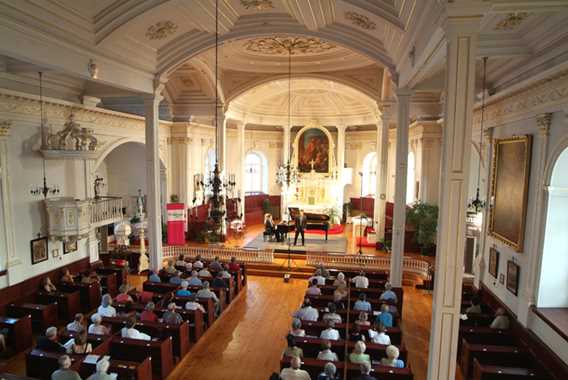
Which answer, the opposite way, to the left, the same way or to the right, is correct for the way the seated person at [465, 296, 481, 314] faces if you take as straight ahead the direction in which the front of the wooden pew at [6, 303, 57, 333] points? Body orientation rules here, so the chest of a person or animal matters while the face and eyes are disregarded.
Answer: the same way

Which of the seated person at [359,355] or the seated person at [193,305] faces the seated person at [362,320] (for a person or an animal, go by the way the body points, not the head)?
the seated person at [359,355]

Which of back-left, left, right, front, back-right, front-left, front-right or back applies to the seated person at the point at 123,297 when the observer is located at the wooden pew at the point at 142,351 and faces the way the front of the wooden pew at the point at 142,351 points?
front-left

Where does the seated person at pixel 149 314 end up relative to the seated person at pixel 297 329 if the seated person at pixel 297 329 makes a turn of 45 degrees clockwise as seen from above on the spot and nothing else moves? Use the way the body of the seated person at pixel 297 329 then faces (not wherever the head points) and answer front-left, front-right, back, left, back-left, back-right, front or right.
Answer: back-left

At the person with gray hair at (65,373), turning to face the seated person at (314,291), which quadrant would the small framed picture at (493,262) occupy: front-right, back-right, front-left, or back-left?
front-right

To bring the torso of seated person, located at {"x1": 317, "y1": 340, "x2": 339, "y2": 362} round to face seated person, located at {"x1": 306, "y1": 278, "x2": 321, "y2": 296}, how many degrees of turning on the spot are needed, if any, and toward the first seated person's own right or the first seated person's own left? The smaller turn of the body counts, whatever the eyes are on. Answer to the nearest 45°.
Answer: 0° — they already face them

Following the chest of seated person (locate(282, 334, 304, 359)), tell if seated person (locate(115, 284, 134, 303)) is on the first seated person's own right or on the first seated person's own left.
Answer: on the first seated person's own left

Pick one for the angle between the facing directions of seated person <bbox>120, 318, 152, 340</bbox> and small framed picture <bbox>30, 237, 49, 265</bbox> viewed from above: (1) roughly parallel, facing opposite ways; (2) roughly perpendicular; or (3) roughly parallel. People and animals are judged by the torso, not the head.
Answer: roughly perpendicular

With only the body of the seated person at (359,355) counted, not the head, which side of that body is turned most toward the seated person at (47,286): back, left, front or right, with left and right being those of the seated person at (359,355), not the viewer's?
left

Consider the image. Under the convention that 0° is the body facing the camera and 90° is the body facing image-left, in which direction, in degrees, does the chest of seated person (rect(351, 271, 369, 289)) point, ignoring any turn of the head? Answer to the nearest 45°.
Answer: approximately 180°

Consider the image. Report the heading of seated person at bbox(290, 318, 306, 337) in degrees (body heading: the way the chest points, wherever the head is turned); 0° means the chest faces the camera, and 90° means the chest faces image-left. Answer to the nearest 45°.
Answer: approximately 180°

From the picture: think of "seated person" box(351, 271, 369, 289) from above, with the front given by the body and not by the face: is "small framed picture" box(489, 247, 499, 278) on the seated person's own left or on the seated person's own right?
on the seated person's own right

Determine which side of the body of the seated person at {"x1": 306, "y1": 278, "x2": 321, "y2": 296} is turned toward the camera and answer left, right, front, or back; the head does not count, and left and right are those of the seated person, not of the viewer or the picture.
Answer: back

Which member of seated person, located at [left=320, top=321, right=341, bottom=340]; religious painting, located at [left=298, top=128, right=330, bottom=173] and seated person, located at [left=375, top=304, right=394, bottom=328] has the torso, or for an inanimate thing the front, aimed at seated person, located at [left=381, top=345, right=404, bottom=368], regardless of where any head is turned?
the religious painting

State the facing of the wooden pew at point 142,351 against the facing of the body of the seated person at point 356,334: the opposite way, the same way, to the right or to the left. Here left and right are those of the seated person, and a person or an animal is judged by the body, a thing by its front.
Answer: the same way

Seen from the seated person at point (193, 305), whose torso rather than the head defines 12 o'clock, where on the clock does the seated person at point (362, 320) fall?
the seated person at point (362, 320) is roughly at 4 o'clock from the seated person at point (193, 305).

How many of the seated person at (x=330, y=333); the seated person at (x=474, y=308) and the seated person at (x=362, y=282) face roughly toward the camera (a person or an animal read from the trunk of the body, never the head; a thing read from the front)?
0

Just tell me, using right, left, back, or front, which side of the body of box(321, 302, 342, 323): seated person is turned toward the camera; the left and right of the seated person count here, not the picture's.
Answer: back

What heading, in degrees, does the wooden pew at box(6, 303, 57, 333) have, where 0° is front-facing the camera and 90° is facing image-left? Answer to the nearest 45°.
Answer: approximately 225°

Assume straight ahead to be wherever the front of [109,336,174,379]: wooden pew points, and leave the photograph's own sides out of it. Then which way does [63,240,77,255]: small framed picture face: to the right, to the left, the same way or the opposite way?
to the right

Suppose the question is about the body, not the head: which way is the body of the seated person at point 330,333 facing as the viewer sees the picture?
away from the camera

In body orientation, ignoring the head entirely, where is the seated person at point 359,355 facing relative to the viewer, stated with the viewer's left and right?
facing away from the viewer

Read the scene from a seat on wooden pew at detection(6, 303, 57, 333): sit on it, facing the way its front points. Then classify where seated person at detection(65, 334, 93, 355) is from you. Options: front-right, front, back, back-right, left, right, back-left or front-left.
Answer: back-right

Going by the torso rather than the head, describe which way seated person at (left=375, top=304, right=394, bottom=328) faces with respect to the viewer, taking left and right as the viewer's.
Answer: facing away from the viewer
